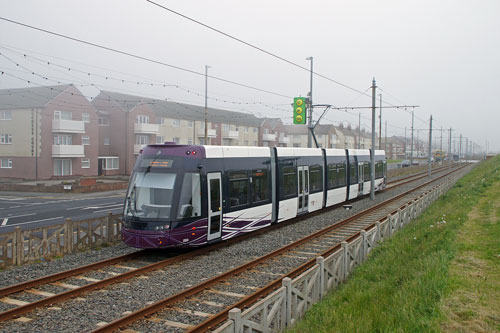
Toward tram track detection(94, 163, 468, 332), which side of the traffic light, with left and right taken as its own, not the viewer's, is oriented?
front

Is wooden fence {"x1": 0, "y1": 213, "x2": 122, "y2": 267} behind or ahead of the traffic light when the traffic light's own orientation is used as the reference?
ahead

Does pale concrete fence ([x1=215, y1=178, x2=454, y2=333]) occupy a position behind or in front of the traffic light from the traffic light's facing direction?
in front

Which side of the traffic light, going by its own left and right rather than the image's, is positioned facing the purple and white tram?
front

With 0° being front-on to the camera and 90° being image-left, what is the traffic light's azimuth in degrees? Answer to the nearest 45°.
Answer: approximately 0°

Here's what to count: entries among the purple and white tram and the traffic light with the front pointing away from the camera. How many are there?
0

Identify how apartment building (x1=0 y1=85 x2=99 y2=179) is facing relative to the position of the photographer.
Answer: facing the viewer and to the right of the viewer

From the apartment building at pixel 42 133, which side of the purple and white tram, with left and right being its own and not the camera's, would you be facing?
right

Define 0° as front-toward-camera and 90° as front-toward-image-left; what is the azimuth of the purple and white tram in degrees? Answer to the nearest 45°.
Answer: approximately 45°

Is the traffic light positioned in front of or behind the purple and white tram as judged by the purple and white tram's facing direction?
behind

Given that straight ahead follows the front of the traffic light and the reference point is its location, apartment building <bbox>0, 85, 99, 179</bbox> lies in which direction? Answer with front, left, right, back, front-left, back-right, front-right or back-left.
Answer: back-right
